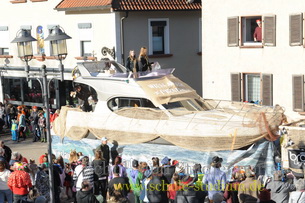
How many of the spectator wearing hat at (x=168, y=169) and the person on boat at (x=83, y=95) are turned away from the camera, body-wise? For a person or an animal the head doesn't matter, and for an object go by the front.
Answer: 1

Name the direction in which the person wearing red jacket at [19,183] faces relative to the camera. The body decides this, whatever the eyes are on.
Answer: away from the camera

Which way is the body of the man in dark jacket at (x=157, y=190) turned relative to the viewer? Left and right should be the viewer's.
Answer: facing away from the viewer

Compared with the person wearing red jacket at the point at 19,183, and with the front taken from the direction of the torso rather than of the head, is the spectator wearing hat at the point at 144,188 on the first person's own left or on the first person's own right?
on the first person's own right

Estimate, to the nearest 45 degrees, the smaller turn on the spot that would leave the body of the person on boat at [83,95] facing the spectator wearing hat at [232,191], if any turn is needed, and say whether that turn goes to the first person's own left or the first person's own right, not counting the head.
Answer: approximately 90° to the first person's own left

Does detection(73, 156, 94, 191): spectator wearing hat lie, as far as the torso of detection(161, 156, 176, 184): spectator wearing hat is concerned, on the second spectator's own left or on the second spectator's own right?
on the second spectator's own left

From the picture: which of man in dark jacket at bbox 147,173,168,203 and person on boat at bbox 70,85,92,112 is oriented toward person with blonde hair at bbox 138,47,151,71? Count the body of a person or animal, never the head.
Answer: the man in dark jacket

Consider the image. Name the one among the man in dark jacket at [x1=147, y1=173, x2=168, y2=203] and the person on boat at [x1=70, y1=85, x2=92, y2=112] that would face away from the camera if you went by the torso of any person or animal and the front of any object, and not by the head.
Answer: the man in dark jacket

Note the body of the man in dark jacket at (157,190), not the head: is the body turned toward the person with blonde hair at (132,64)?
yes

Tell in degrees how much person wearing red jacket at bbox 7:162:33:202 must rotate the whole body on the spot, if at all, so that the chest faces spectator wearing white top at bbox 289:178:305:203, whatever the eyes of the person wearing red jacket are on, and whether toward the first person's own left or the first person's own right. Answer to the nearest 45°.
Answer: approximately 135° to the first person's own right

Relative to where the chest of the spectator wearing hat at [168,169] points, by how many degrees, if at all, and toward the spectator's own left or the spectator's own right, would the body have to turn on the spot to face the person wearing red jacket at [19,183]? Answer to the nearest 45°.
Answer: approximately 90° to the spectator's own left

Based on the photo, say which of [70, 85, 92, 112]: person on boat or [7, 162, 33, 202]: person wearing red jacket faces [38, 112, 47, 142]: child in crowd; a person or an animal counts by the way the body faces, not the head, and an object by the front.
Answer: the person wearing red jacket

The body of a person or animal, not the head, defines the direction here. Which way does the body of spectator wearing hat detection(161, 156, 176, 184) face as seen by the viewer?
away from the camera

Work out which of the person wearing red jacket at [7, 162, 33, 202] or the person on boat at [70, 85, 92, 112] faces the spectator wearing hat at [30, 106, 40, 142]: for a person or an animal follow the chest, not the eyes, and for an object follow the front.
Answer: the person wearing red jacket

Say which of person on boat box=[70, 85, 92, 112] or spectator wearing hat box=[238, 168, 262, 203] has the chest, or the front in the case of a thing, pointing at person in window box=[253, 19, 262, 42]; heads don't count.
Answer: the spectator wearing hat
